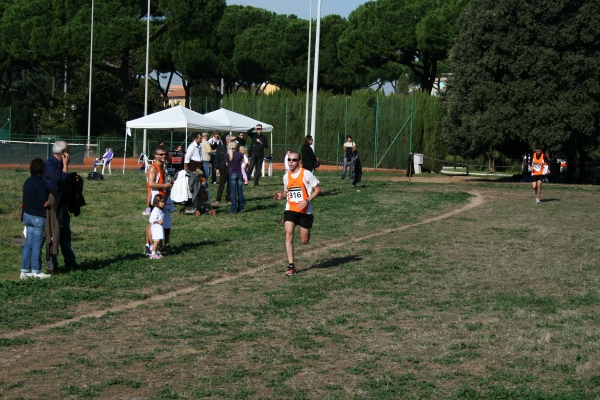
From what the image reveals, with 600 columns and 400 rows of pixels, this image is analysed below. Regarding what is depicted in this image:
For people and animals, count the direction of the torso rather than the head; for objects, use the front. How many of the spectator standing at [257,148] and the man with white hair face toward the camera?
1

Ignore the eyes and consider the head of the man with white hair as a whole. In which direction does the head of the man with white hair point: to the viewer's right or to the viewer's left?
to the viewer's right

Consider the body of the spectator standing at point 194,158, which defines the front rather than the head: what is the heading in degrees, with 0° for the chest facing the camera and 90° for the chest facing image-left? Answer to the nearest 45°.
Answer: approximately 315°

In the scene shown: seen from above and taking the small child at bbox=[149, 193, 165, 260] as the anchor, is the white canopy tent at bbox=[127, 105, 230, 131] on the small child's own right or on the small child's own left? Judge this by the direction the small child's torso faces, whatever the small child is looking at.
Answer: on the small child's own left

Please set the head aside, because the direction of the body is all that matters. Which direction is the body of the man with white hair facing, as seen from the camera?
to the viewer's right

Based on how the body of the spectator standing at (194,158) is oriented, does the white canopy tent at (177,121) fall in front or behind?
behind
